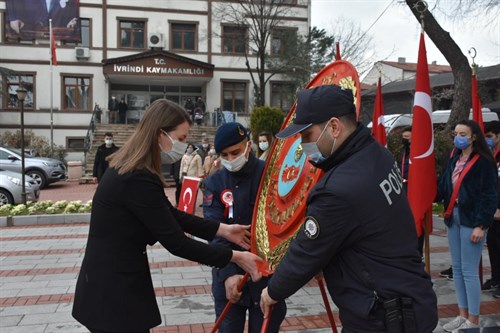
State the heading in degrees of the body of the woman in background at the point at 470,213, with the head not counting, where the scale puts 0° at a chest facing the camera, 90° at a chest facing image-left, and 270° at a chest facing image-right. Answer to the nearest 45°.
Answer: approximately 45°

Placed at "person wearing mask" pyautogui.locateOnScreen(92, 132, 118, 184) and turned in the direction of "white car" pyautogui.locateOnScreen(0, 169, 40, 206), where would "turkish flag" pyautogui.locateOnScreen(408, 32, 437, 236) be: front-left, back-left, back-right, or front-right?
back-left

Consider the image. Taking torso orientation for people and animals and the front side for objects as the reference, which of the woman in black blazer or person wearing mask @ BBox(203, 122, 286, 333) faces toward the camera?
the person wearing mask

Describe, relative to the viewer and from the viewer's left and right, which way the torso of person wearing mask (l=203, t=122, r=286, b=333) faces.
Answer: facing the viewer

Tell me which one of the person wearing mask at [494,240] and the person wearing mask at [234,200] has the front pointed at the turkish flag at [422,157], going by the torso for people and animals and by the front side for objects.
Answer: the person wearing mask at [494,240]

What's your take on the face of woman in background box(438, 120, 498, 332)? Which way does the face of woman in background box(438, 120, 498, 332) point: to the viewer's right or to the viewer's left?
to the viewer's left

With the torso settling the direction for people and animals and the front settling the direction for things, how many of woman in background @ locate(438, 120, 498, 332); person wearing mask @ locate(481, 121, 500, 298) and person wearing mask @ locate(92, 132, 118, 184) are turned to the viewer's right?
0

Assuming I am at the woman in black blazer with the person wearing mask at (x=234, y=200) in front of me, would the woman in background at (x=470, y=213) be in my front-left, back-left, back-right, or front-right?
front-right

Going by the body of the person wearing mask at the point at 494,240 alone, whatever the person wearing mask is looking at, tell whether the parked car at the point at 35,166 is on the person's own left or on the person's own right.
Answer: on the person's own right

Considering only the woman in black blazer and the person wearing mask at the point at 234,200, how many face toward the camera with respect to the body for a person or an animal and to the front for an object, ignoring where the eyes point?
1

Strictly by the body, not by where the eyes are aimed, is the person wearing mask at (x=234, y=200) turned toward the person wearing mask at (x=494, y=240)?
no

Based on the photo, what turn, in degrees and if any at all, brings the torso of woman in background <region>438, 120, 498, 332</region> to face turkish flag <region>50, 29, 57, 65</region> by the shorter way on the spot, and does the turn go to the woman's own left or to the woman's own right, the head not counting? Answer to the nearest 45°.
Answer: approximately 90° to the woman's own right

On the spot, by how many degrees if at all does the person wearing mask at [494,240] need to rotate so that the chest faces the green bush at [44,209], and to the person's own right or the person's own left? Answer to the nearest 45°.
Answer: approximately 45° to the person's own right

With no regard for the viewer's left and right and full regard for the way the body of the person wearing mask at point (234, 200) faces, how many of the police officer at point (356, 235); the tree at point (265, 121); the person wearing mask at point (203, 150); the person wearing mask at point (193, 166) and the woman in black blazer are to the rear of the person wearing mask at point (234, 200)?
3

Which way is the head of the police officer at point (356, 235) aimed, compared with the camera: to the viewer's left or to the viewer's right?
to the viewer's left

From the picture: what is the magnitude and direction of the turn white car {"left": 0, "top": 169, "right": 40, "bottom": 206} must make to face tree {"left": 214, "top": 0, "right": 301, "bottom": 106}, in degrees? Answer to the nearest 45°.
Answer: approximately 90° to its left

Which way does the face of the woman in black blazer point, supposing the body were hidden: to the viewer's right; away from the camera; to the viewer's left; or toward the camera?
to the viewer's right

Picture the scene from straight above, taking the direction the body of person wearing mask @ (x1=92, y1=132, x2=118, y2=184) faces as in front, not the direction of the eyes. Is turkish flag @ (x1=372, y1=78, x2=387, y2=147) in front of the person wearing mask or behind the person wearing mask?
in front

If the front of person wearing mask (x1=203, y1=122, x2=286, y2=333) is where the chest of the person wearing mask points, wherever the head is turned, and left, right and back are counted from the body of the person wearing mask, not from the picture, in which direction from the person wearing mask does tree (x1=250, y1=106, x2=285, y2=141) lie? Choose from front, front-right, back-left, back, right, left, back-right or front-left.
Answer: back
